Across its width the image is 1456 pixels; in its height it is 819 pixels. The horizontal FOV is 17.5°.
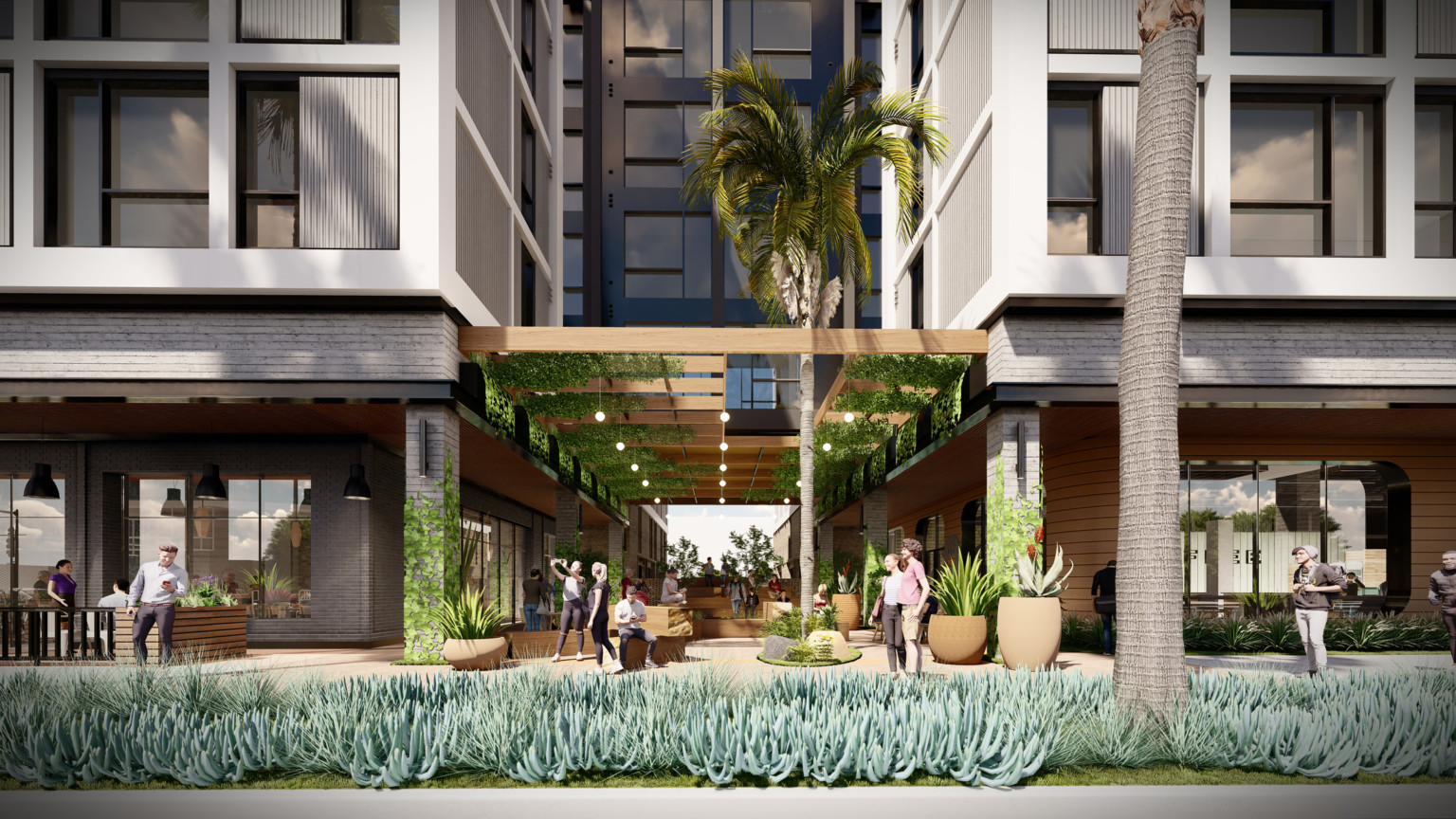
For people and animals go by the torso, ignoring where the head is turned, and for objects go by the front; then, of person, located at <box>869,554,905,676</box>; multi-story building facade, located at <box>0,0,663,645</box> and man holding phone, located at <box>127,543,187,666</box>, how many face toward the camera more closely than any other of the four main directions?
3

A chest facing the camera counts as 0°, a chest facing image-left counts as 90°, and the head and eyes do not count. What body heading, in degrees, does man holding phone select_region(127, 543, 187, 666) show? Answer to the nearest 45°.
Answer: approximately 0°

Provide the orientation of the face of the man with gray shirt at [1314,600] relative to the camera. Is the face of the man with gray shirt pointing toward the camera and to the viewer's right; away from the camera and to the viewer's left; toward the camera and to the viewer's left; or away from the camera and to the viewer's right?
toward the camera and to the viewer's left

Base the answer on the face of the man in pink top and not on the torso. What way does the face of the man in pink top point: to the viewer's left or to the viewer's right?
to the viewer's left
